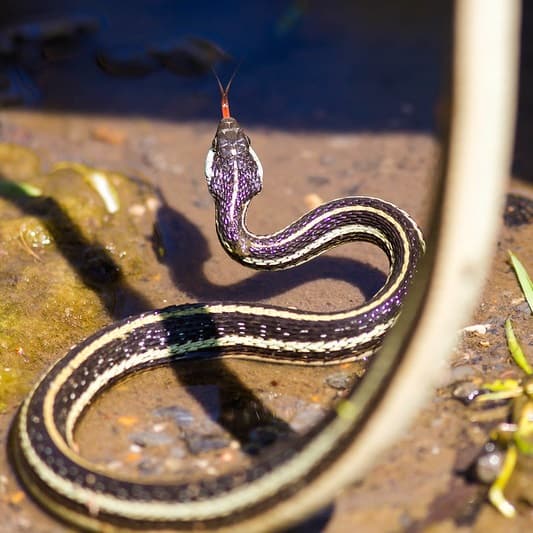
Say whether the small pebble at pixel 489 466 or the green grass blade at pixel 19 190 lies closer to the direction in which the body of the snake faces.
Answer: the green grass blade

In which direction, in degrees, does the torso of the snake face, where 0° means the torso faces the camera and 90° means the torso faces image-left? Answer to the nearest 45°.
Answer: approximately 180°

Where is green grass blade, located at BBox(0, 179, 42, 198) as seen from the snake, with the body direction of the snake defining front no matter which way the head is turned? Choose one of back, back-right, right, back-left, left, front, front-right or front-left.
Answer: front-left

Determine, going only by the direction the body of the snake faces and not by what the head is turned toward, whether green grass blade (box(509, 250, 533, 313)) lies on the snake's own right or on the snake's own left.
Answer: on the snake's own right

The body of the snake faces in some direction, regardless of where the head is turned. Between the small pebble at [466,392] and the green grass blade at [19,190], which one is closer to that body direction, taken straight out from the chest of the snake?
the green grass blade

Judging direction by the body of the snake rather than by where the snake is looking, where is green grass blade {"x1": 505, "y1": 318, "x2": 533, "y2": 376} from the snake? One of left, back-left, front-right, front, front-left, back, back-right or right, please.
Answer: right
